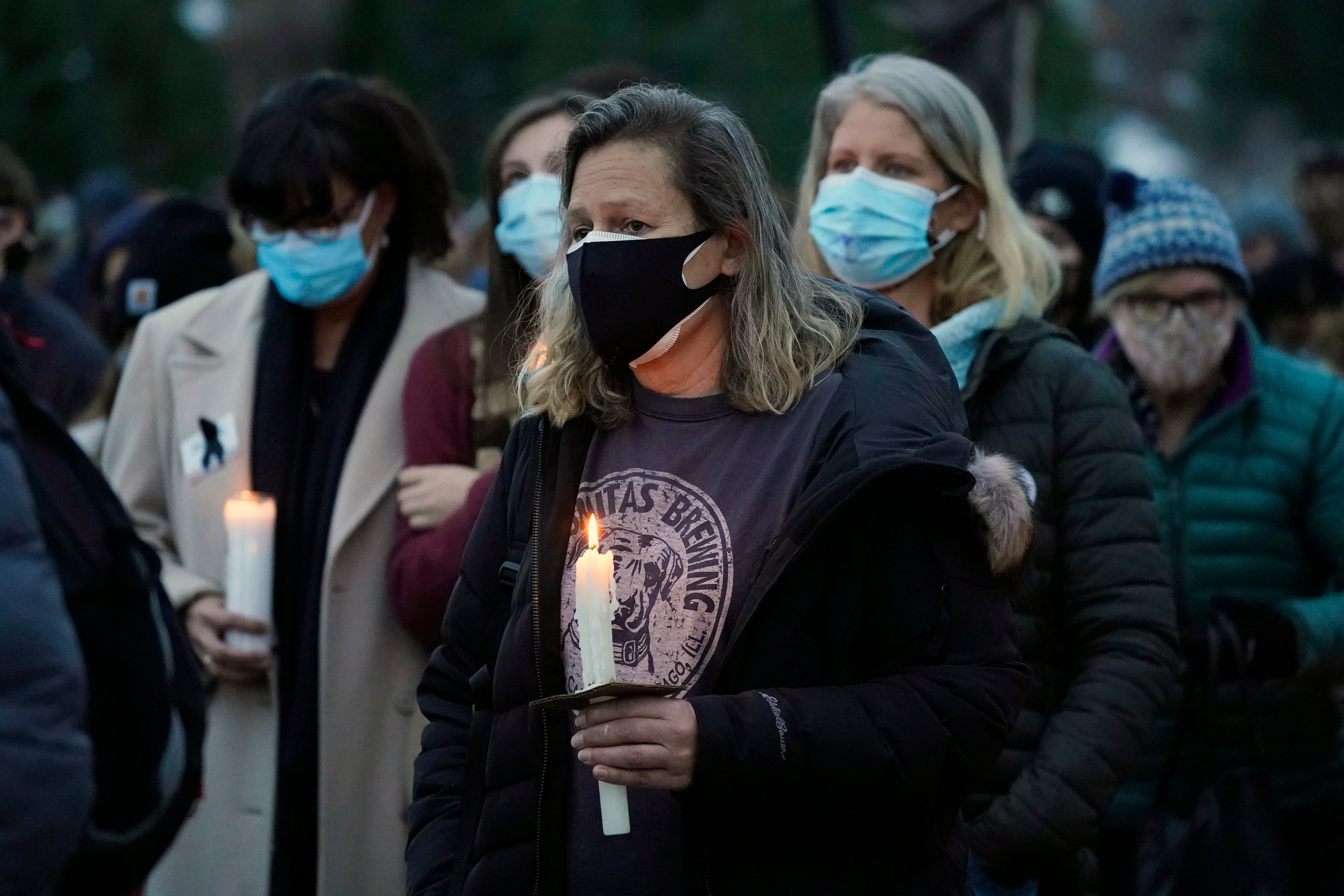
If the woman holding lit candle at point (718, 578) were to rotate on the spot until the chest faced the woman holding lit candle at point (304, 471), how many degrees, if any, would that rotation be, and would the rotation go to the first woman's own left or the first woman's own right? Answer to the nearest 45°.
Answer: approximately 90° to the first woman's own right

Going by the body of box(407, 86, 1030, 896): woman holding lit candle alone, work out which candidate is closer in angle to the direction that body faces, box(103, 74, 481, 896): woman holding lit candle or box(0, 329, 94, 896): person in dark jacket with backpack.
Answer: the person in dark jacket with backpack

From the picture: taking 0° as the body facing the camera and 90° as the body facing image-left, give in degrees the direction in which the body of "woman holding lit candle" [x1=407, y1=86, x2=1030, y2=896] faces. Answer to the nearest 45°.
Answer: approximately 45°

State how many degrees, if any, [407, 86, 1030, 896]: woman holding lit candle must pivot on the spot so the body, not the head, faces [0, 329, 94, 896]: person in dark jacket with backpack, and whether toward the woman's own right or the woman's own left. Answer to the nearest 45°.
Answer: approximately 45° to the woman's own right

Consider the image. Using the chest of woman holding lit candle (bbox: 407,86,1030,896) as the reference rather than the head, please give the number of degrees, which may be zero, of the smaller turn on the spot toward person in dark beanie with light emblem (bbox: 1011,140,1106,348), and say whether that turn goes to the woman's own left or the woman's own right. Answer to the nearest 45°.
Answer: approximately 180°

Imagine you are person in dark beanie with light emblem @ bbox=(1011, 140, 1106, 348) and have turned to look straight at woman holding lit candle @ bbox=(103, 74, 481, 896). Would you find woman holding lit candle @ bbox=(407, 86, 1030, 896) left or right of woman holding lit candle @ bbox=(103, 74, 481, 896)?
left
